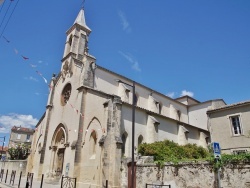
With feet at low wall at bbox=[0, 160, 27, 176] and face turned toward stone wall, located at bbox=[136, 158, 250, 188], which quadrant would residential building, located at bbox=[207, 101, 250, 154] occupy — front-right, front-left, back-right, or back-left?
front-left

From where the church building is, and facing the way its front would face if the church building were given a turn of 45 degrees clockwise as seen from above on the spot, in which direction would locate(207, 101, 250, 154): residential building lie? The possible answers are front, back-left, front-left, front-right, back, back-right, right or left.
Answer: back

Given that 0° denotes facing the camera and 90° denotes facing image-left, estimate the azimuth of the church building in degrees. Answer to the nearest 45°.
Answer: approximately 45°

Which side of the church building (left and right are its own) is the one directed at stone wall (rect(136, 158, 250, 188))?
left
